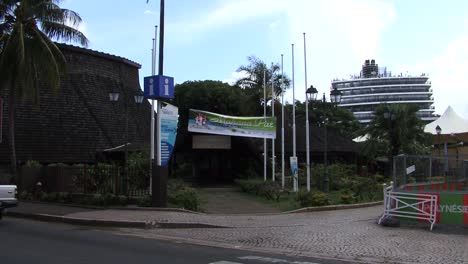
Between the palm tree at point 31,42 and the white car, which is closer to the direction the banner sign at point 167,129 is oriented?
the white car

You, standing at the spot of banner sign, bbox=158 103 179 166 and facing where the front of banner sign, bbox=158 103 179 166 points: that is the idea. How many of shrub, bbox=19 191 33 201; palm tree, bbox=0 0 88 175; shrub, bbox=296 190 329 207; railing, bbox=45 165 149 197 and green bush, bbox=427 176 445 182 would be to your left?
2

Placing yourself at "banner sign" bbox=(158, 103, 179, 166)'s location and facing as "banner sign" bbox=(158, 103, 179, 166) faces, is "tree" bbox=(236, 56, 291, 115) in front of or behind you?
behind

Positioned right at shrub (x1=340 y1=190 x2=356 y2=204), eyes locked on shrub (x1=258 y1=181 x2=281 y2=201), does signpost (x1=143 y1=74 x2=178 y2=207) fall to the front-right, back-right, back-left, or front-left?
front-left

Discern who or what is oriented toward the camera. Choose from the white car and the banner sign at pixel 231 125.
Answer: the banner sign

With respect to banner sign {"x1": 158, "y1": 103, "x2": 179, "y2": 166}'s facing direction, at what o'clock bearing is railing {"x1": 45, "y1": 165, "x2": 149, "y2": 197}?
The railing is roughly at 4 o'clock from the banner sign.

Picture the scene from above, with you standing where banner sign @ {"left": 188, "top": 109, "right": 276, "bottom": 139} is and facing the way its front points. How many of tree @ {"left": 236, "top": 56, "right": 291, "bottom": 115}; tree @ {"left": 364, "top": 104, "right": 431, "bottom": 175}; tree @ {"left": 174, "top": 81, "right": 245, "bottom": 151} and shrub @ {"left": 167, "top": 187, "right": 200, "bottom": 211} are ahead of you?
1

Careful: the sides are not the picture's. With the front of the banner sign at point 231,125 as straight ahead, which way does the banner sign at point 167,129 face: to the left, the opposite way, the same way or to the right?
the same way

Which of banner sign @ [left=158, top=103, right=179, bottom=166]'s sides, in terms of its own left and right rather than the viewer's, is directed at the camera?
front

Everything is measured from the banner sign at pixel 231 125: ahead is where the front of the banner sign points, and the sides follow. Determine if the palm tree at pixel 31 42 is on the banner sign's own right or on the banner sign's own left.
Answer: on the banner sign's own right

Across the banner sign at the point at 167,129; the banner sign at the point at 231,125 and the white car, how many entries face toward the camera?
2

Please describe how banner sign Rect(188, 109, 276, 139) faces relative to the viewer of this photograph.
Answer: facing the viewer
